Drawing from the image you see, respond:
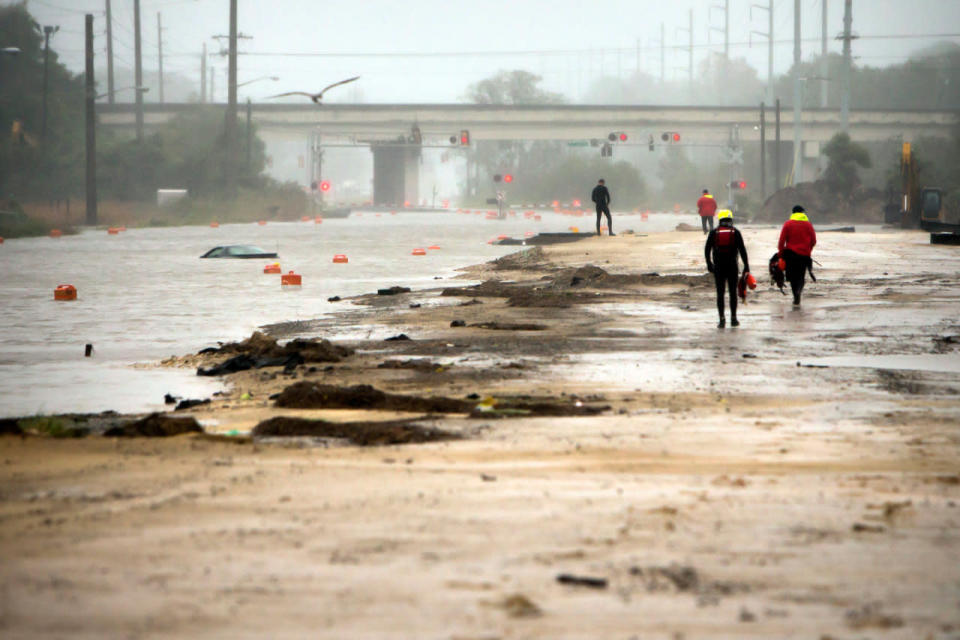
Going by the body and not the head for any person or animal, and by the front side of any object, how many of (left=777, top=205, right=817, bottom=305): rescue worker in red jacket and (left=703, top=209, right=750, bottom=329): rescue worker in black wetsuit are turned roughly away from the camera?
2

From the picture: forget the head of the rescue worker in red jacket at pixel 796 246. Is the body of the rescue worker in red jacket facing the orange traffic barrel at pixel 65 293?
no

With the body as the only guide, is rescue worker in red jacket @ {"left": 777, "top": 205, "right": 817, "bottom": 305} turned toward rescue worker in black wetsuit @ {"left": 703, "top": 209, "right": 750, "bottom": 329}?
no

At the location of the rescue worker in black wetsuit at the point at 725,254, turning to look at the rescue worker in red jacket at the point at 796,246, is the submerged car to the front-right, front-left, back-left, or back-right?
front-left

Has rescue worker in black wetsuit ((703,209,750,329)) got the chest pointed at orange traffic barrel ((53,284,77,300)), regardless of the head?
no

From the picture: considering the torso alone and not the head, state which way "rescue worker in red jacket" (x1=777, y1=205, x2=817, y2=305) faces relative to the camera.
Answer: away from the camera

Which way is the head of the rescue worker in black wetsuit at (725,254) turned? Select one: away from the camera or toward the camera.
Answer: away from the camera

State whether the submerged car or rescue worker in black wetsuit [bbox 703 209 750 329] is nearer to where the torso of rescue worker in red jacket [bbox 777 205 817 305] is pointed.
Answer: the submerged car

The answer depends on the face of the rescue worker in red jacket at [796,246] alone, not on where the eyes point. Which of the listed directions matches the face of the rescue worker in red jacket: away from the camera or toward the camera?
away from the camera

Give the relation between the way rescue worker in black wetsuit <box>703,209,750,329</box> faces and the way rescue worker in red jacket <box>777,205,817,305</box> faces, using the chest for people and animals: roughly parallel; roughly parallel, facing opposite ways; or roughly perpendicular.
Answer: roughly parallel

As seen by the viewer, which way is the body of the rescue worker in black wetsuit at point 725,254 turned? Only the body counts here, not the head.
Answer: away from the camera
